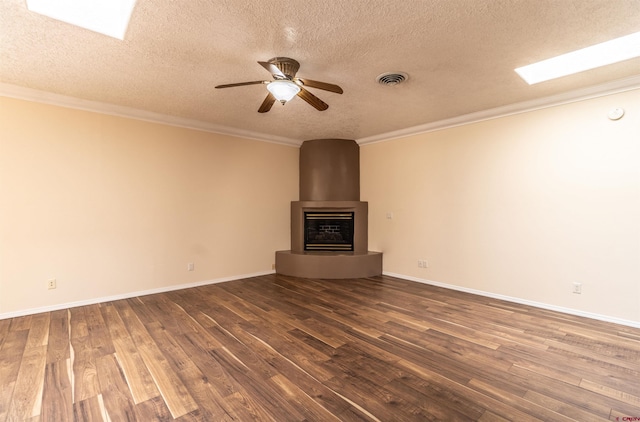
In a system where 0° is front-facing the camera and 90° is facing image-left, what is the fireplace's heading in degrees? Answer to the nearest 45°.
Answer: approximately 0°

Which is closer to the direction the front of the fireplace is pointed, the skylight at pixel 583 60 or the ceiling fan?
the ceiling fan

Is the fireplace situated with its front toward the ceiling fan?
yes

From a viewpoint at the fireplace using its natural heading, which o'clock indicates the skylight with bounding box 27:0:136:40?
The skylight is roughly at 1 o'clock from the fireplace.

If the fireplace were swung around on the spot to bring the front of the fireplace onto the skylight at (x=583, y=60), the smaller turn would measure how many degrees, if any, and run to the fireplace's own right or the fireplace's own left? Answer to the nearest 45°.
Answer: approximately 45° to the fireplace's own left

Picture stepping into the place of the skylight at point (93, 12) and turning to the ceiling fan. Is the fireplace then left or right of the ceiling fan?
left
